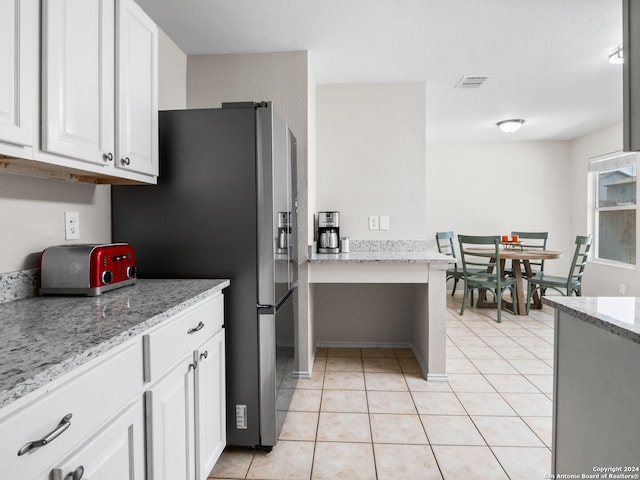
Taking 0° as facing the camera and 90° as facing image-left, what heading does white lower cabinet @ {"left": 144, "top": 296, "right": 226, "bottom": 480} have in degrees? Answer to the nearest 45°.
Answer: approximately 315°

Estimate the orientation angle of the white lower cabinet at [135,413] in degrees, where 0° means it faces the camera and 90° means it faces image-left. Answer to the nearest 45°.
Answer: approximately 315°

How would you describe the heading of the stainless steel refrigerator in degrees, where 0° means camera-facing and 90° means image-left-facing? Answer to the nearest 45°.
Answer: approximately 270°

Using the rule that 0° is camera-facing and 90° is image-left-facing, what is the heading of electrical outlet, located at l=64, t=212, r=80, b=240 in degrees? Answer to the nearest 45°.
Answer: approximately 315°

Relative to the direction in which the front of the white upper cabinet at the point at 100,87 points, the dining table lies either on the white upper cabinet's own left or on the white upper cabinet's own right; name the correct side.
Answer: on the white upper cabinet's own left
